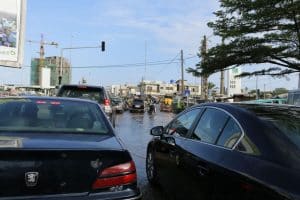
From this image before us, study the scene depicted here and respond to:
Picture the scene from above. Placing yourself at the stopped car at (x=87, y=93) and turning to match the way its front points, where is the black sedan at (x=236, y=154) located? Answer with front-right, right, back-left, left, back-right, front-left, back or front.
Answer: back

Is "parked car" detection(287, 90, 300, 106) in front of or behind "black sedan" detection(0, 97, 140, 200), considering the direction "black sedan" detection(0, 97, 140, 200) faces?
in front

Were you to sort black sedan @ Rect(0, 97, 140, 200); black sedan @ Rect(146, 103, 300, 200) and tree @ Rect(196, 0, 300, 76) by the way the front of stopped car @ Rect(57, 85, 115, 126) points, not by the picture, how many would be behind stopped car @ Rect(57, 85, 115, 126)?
2

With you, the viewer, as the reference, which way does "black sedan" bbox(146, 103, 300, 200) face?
facing away from the viewer and to the left of the viewer

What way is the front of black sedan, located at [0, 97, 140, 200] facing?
away from the camera

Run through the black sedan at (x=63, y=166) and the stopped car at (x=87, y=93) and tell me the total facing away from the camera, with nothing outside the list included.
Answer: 2

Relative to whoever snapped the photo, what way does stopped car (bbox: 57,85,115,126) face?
facing away from the viewer

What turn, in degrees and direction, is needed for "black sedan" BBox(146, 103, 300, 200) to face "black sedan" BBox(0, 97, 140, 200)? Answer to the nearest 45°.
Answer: approximately 90° to its left

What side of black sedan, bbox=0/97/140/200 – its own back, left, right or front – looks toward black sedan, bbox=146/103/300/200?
right

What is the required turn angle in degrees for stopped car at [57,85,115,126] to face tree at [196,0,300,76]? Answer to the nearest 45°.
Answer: approximately 45° to its right

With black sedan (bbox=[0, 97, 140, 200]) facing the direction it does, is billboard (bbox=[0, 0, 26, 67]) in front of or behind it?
in front

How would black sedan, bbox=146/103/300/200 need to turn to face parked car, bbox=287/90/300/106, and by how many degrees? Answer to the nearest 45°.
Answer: approximately 45° to its right

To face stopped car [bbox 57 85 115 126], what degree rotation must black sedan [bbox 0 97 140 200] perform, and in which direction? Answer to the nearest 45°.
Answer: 0° — it already faces it

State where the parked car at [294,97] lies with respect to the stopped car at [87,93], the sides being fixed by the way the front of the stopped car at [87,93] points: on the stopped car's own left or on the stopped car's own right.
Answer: on the stopped car's own right
